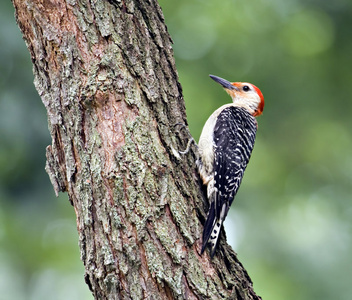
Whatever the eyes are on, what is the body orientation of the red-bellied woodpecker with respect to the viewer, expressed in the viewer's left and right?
facing to the left of the viewer
